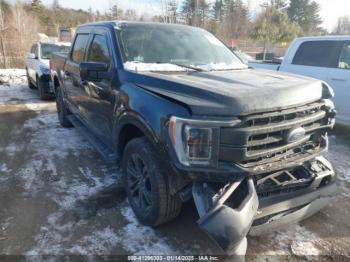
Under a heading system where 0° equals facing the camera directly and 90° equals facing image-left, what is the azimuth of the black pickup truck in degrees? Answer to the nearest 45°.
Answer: approximately 315°

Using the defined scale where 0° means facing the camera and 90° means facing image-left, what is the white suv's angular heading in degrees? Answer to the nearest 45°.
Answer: approximately 315°

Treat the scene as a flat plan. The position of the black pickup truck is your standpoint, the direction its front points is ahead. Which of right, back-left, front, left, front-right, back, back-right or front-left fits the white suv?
back

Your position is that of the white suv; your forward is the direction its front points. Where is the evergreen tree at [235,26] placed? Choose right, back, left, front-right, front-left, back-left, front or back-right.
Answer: left

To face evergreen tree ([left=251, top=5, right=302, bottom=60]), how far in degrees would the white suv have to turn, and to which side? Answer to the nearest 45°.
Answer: approximately 90° to its left

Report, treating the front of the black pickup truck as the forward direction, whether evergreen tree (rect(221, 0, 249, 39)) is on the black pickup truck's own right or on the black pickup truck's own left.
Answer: on the black pickup truck's own left
